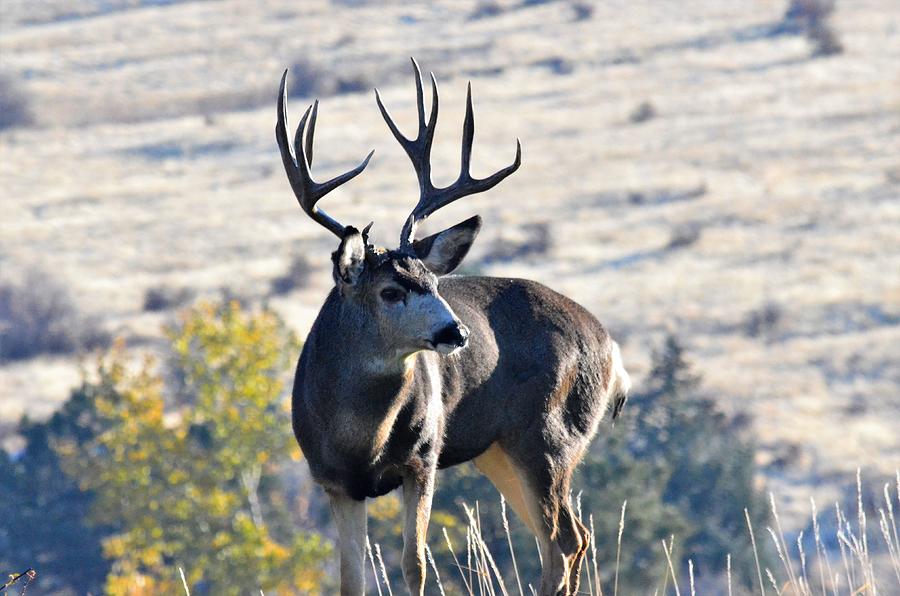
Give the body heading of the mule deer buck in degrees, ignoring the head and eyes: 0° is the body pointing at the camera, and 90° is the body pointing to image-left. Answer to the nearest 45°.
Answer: approximately 45°
